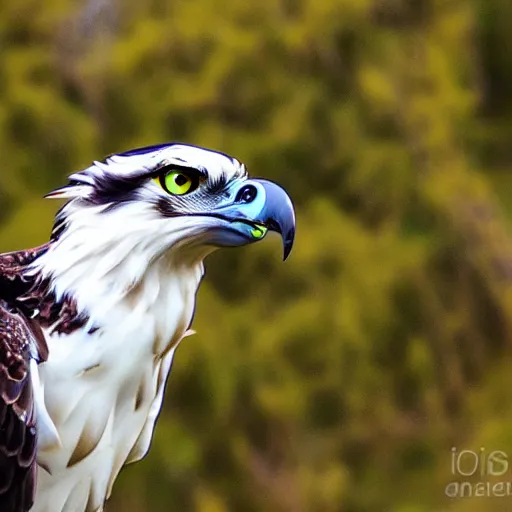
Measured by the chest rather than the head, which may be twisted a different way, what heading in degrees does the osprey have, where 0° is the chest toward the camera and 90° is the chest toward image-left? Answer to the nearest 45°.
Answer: approximately 270°
